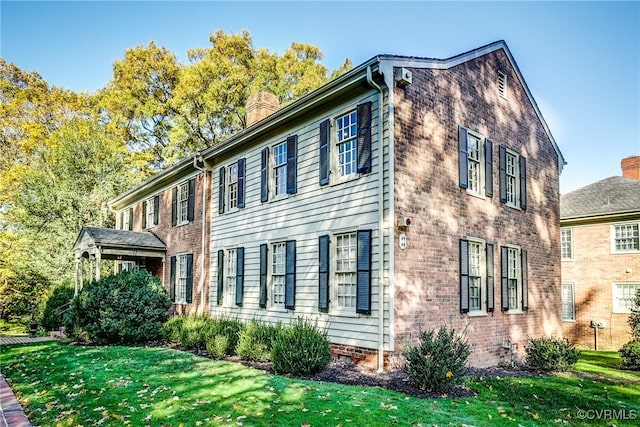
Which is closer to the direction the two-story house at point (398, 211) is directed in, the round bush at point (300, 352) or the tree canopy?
the round bush

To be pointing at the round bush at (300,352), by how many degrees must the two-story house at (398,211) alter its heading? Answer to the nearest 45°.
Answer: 0° — it already faces it

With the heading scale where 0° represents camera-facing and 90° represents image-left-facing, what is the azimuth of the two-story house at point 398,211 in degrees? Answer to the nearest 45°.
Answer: approximately 45°

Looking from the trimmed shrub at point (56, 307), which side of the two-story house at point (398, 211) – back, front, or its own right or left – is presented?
right

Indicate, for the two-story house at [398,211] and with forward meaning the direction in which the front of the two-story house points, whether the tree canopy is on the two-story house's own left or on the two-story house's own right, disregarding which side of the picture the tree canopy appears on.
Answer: on the two-story house's own right

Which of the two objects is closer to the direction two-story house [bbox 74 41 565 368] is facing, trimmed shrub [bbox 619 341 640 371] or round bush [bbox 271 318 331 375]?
the round bush

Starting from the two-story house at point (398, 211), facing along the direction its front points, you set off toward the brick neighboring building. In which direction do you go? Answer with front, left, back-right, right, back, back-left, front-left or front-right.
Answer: back

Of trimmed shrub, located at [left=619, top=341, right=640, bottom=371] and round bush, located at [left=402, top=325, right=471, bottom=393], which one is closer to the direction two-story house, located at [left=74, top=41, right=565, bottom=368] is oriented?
the round bush

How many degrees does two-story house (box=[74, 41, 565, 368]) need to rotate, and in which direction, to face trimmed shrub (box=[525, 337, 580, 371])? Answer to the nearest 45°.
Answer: approximately 135° to its left
